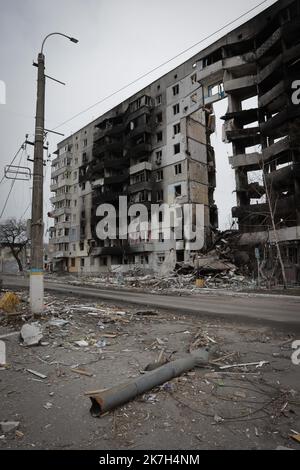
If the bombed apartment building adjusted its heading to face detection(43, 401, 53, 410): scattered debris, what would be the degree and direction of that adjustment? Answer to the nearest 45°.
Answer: approximately 45° to its left

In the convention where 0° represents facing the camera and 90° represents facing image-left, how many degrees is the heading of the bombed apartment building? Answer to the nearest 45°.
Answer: approximately 45°

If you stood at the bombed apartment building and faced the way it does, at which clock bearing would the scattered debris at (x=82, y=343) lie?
The scattered debris is roughly at 11 o'clock from the bombed apartment building.

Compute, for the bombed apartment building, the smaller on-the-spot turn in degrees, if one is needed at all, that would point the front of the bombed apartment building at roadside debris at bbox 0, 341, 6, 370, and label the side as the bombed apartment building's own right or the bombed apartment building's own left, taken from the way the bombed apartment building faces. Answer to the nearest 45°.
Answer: approximately 45° to the bombed apartment building's own left

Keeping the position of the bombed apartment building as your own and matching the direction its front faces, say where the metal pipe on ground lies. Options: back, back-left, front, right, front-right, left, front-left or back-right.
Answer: front-left

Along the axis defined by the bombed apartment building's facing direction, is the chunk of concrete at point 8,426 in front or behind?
in front

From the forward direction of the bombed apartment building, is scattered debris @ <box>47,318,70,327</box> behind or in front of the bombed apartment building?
in front

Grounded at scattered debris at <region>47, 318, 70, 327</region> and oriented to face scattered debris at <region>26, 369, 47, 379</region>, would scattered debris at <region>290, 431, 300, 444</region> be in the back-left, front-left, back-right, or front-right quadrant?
front-left

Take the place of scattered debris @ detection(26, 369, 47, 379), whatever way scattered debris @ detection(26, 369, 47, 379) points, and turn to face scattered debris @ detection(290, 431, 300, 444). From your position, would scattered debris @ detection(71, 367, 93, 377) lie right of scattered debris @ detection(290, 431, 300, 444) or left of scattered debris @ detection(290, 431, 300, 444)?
left
